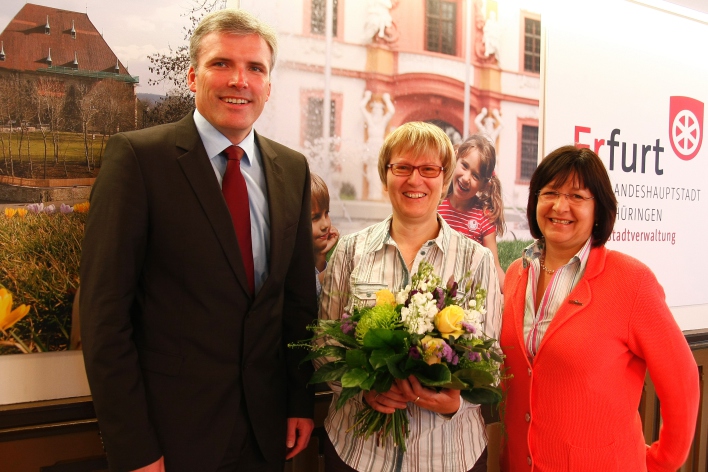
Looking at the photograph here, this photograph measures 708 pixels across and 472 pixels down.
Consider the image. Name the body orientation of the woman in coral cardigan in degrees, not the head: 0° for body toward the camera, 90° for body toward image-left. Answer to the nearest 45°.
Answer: approximately 45°

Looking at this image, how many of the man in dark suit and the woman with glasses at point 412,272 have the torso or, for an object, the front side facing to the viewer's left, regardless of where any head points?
0

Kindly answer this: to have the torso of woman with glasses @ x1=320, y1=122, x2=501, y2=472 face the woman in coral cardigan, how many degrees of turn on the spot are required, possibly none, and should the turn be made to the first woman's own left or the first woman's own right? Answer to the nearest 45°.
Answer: approximately 90° to the first woman's own left

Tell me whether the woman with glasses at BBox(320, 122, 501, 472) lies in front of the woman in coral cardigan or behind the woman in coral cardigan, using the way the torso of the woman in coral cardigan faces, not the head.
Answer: in front

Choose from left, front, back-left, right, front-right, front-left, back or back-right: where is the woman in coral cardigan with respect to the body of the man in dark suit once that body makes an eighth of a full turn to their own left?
front

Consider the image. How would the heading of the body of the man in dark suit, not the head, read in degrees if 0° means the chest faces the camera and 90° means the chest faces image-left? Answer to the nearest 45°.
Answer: approximately 315°

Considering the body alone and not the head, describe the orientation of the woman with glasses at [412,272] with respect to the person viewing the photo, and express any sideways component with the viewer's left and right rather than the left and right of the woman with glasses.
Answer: facing the viewer

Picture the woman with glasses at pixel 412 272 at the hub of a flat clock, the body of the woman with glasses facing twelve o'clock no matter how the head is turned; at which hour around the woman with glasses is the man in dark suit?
The man in dark suit is roughly at 2 o'clock from the woman with glasses.
